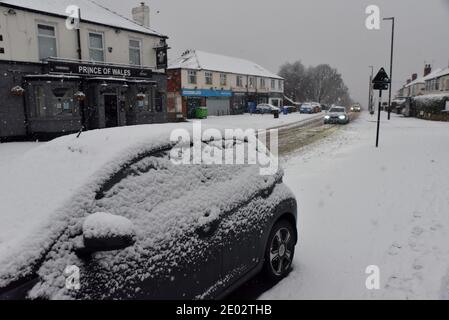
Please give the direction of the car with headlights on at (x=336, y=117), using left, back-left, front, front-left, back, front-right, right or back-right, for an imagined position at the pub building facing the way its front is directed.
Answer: front-left

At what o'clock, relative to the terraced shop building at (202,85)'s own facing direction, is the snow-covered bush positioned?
The snow-covered bush is roughly at 11 o'clock from the terraced shop building.

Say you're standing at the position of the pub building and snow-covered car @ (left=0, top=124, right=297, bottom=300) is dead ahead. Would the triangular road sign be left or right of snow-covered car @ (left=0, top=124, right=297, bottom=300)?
left

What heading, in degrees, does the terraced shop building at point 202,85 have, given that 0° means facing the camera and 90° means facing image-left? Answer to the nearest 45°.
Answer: approximately 315°

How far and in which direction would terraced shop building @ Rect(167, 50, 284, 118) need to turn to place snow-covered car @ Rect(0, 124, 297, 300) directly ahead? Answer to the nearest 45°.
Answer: approximately 45° to its right

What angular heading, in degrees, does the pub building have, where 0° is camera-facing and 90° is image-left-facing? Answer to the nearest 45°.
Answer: approximately 315°

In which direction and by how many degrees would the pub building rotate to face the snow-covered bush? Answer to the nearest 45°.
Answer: approximately 45° to its left
